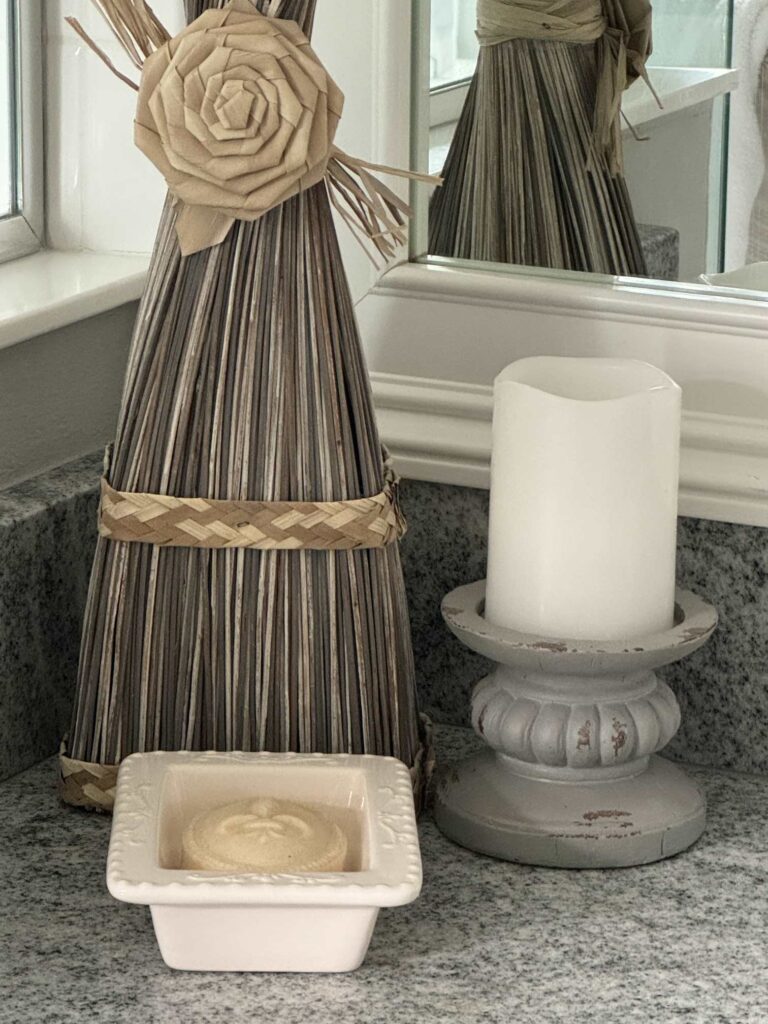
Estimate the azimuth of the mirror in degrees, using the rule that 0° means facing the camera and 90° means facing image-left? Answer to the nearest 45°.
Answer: approximately 45°

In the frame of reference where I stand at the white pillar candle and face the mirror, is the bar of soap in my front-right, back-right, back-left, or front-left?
back-left
